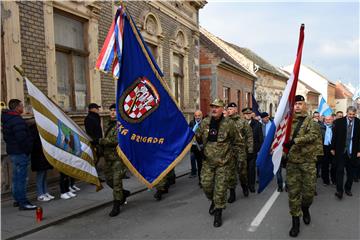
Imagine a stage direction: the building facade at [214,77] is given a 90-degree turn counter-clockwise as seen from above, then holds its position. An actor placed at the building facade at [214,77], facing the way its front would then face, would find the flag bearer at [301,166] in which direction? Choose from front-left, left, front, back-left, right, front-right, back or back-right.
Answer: back-right

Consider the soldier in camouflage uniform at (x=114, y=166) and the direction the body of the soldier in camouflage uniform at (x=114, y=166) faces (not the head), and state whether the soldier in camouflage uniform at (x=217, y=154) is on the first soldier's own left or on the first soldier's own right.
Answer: on the first soldier's own left

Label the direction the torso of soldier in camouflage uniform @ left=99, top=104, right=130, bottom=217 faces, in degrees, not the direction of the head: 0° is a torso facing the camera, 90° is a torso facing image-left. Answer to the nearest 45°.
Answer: approximately 45°

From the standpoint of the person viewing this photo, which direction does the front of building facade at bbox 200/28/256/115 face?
facing the viewer and to the right of the viewer

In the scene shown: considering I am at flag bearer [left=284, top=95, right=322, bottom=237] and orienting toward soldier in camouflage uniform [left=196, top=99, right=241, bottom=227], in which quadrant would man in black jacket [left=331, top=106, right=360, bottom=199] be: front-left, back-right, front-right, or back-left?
back-right

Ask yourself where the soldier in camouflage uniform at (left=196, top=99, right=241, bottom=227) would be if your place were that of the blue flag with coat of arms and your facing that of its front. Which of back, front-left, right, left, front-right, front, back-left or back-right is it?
left

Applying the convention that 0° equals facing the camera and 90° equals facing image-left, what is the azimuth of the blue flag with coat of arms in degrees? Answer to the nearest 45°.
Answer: approximately 0°

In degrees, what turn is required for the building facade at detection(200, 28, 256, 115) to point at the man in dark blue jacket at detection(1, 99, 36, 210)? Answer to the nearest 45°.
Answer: approximately 45° to its right

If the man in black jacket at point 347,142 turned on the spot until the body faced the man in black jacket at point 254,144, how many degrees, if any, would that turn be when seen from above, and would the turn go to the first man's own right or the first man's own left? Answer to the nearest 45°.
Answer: approximately 90° to the first man's own right

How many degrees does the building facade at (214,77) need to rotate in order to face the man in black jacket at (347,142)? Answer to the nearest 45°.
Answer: approximately 45° to its right

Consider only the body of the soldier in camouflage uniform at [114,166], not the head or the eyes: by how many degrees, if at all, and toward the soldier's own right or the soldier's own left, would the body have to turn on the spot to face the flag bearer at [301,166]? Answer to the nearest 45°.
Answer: approximately 90° to the soldier's own left
